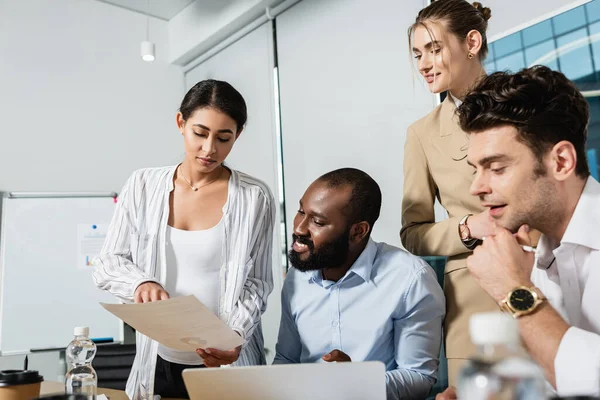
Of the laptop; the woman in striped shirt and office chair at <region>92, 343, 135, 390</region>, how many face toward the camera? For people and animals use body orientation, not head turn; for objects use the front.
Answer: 2

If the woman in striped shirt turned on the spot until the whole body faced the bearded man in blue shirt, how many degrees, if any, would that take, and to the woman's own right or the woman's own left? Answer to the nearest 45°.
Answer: approximately 90° to the woman's own left

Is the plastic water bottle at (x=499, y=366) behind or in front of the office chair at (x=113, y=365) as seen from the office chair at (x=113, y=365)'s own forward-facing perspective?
in front

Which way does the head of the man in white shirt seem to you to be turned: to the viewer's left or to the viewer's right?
to the viewer's left

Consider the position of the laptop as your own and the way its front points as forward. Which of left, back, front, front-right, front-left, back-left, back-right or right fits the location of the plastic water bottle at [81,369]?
front-left

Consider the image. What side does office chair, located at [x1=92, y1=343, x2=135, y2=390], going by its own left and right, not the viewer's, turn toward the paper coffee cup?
front

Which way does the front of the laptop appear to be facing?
away from the camera

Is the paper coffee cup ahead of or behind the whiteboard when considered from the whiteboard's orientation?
ahead

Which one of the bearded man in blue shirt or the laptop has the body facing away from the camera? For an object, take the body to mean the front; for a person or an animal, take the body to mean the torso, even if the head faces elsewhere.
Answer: the laptop
